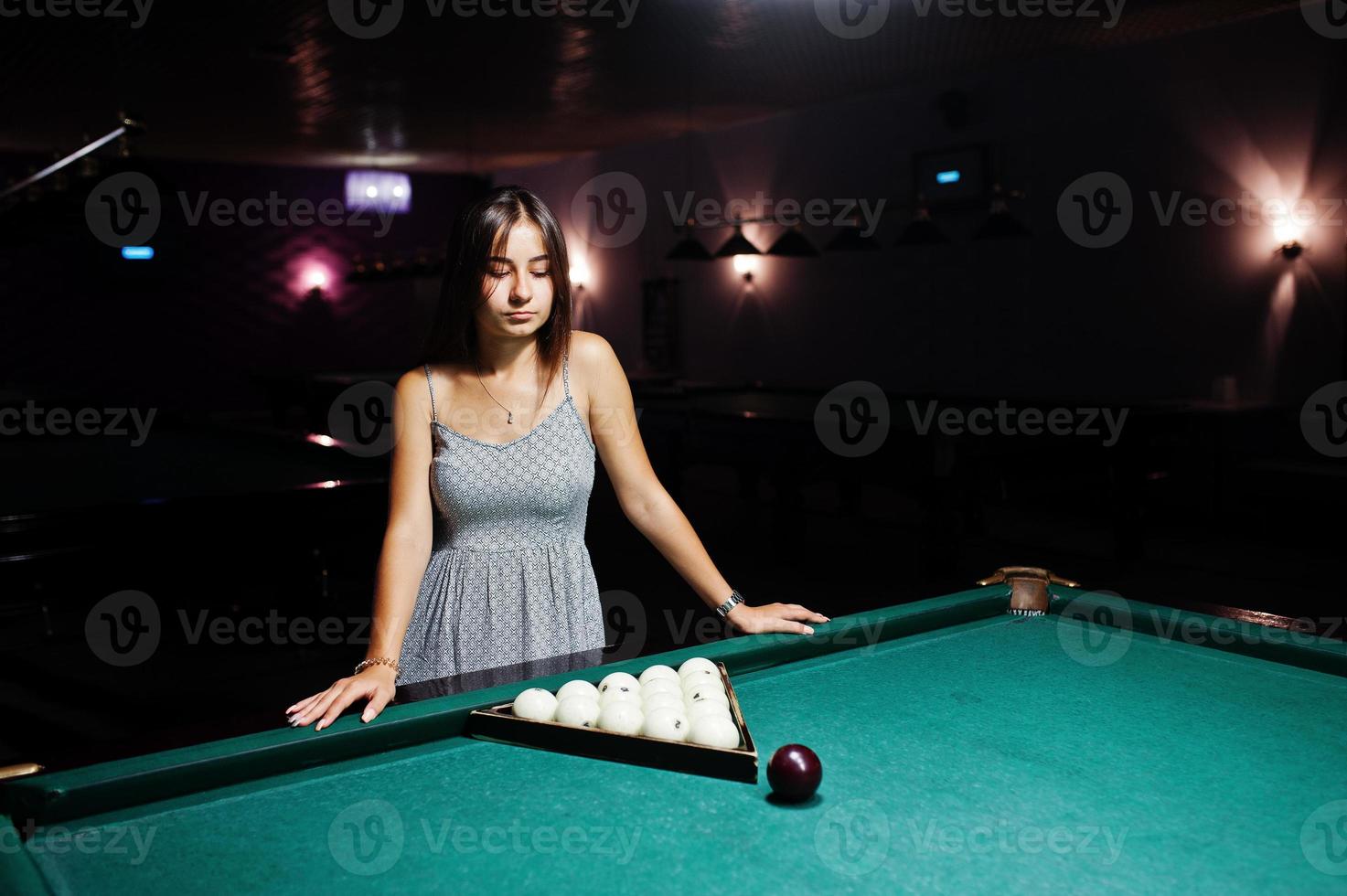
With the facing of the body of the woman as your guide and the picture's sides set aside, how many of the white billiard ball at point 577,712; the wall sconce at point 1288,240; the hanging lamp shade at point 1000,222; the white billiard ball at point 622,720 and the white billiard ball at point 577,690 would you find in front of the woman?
3

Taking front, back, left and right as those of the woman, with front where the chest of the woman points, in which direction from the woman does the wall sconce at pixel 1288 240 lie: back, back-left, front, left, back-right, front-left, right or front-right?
back-left

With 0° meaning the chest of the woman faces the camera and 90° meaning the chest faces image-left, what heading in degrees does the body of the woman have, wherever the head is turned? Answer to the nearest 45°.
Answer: approximately 0°

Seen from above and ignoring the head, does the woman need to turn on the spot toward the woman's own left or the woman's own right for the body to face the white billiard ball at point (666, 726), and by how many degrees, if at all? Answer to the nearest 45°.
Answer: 0° — they already face it

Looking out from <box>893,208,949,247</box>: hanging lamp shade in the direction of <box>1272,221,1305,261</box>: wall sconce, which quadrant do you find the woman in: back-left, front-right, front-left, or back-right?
back-right

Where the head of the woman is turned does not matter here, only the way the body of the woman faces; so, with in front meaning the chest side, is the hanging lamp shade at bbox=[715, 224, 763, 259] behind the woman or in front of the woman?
behind

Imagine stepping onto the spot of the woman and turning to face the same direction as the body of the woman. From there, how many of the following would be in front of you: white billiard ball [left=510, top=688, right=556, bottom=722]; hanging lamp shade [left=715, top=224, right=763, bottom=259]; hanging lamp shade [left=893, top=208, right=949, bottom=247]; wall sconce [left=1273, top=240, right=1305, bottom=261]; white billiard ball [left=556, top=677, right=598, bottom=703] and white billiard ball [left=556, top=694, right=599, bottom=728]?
3
